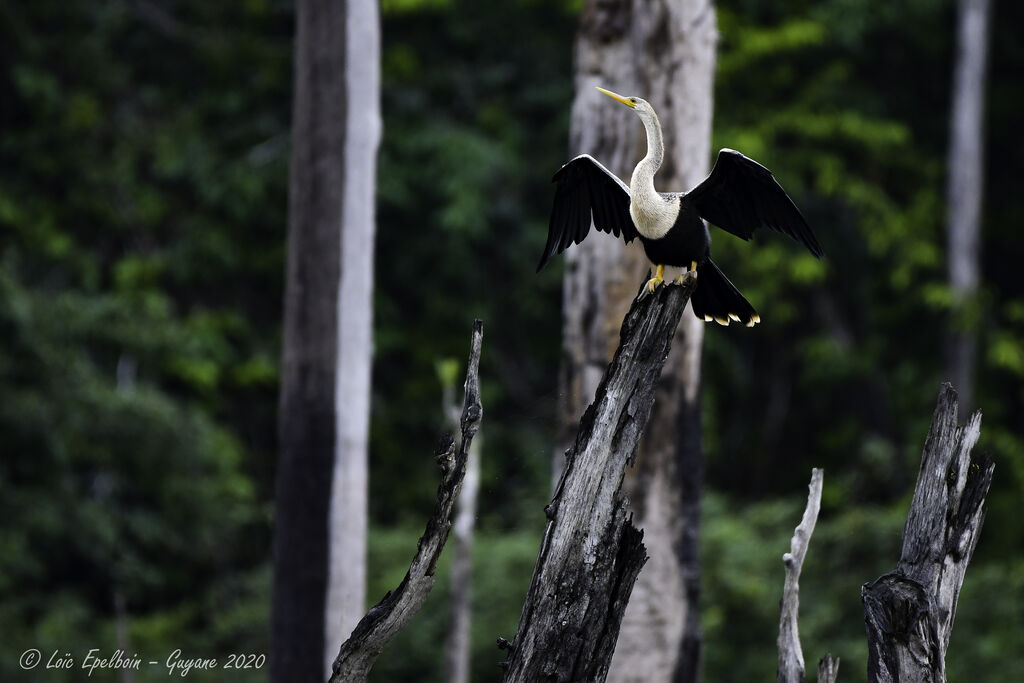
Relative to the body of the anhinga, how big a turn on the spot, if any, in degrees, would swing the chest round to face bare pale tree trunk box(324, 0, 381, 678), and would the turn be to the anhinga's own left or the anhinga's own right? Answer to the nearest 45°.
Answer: approximately 90° to the anhinga's own right

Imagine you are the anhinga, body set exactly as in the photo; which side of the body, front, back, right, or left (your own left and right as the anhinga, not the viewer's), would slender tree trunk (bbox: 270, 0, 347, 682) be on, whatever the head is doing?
right

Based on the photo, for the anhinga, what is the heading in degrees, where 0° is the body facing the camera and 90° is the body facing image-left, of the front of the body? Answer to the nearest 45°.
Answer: approximately 45°

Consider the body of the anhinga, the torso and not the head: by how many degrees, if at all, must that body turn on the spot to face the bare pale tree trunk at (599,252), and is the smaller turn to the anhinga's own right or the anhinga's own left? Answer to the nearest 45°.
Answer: approximately 135° to the anhinga's own right

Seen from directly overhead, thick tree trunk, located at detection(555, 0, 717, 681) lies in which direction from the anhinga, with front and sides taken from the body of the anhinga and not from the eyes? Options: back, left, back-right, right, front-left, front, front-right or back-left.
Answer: back-right
